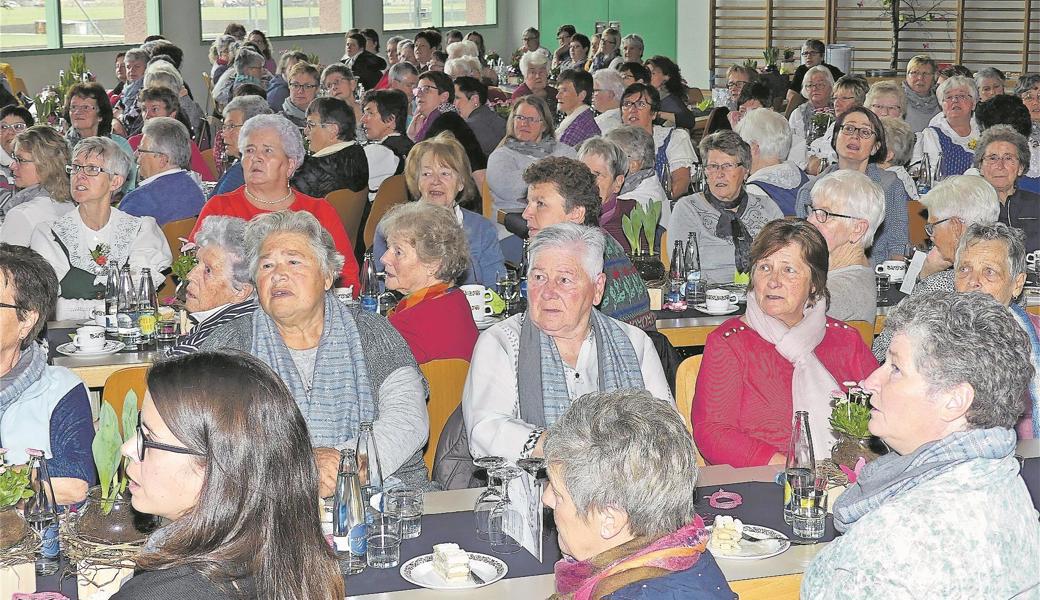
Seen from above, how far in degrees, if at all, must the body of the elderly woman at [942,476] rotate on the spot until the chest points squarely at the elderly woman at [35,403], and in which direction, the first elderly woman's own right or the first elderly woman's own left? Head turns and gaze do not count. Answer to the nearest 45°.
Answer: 0° — they already face them

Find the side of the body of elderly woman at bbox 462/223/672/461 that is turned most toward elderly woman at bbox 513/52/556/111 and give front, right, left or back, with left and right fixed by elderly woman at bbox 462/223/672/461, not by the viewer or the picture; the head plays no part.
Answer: back

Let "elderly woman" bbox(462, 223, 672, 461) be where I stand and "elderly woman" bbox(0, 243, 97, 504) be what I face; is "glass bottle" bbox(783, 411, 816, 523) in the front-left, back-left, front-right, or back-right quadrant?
back-left

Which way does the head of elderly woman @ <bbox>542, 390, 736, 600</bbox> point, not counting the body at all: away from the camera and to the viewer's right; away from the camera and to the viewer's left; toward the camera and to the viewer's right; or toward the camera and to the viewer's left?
away from the camera and to the viewer's left

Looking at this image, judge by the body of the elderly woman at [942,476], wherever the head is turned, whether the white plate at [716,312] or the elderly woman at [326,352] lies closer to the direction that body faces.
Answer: the elderly woman

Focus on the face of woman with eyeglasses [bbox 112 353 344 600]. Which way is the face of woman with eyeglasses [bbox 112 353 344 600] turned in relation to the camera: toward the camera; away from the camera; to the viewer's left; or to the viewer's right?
to the viewer's left

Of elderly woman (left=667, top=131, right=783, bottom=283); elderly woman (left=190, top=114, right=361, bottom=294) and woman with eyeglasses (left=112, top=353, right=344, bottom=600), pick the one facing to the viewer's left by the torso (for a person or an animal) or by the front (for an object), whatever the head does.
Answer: the woman with eyeglasses

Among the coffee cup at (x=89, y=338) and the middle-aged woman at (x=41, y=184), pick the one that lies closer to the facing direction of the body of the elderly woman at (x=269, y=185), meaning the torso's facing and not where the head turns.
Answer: the coffee cup

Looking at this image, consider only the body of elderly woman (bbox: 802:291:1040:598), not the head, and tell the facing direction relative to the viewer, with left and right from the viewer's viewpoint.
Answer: facing to the left of the viewer

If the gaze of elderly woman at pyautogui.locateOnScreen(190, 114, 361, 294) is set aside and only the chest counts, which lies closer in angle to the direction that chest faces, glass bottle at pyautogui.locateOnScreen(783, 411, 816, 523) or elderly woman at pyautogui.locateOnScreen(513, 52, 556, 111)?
the glass bottle
